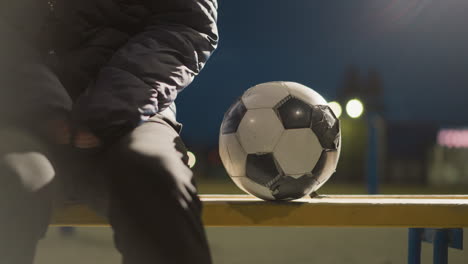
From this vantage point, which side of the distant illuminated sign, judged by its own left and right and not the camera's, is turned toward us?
front

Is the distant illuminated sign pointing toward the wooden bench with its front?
yes

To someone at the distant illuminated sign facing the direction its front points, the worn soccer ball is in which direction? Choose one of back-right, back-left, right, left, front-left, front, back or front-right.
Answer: front
